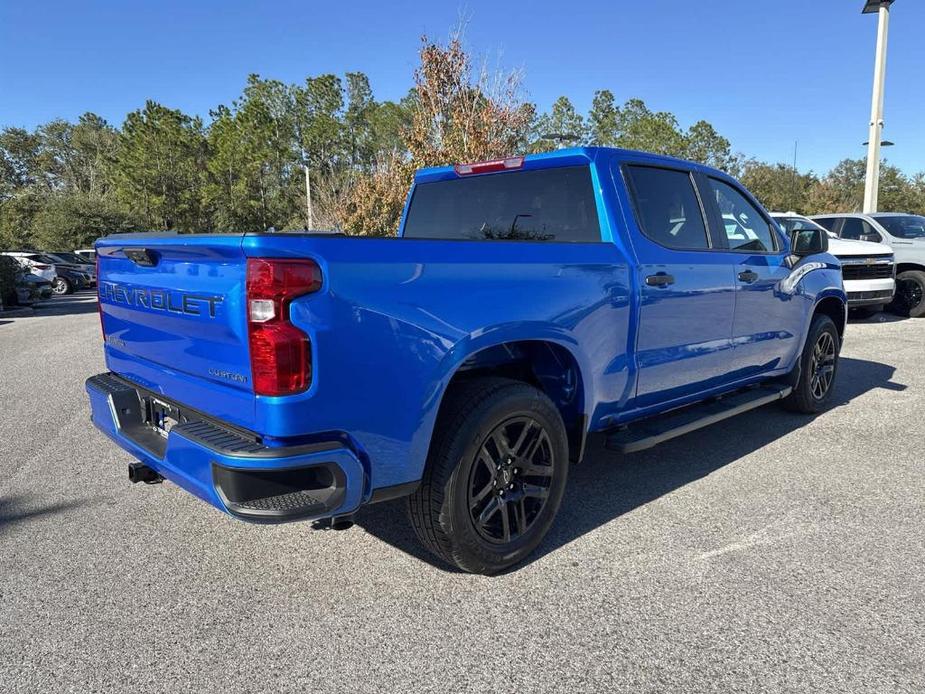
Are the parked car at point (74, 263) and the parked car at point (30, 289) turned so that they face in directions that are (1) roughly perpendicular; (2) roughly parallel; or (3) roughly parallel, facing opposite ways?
roughly parallel

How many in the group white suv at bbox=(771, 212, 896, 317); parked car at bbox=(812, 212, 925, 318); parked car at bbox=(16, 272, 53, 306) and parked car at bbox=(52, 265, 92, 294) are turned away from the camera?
0

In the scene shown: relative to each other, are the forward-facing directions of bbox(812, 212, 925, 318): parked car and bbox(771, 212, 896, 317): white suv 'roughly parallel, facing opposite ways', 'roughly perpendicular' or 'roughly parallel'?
roughly parallel

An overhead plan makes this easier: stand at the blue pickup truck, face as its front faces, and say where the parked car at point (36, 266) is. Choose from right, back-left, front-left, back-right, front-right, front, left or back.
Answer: left

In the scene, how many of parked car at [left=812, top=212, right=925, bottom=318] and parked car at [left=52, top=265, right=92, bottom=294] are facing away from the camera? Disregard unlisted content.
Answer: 0

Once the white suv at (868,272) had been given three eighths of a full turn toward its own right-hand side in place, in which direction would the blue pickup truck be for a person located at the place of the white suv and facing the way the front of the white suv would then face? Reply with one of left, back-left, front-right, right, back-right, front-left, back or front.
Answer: left

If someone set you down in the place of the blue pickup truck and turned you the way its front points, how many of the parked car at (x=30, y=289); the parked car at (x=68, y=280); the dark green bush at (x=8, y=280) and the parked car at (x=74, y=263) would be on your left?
4

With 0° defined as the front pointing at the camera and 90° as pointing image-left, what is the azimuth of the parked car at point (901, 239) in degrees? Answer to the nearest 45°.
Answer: approximately 315°

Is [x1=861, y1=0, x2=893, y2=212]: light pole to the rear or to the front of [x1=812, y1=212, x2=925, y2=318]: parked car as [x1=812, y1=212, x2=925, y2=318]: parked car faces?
to the rear

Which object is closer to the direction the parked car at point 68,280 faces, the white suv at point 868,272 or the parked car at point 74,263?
the white suv

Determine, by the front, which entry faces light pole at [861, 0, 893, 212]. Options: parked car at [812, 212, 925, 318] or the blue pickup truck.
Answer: the blue pickup truck

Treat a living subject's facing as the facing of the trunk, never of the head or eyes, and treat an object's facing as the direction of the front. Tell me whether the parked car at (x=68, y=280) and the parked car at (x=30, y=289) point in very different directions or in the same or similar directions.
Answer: same or similar directions

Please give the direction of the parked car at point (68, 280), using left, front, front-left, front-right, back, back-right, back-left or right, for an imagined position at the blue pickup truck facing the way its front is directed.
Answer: left

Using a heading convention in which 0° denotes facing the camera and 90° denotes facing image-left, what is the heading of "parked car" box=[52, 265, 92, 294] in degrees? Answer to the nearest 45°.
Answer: approximately 315°

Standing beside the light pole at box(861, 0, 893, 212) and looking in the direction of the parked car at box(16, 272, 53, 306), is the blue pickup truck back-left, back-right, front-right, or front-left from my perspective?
front-left

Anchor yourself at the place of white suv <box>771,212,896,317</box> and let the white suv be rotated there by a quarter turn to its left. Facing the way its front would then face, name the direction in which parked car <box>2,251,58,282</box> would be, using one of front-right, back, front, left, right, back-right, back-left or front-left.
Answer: back-left

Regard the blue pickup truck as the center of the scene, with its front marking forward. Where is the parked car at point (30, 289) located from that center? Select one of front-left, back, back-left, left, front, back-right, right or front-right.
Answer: left

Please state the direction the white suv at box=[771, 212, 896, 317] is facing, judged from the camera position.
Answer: facing the viewer and to the right of the viewer

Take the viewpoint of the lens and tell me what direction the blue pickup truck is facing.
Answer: facing away from the viewer and to the right of the viewer

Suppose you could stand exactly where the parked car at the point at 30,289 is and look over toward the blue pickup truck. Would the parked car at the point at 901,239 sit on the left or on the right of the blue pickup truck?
left
